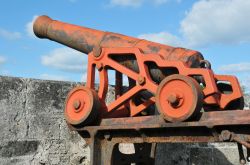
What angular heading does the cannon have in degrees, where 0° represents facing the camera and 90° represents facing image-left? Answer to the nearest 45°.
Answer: approximately 135°
